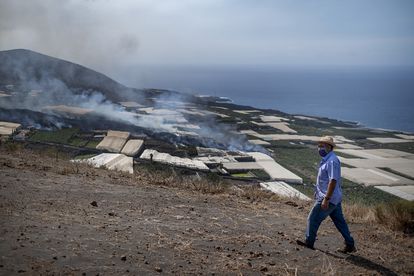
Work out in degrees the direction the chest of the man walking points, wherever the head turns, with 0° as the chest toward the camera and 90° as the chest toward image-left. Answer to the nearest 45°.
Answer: approximately 90°

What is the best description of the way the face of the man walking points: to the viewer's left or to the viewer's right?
to the viewer's left
